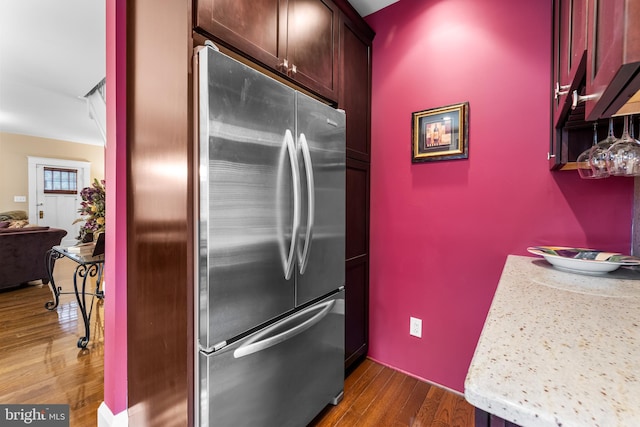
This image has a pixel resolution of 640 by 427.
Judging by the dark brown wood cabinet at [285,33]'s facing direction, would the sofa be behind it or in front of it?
behind

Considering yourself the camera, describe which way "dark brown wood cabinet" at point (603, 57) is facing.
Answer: facing to the left of the viewer

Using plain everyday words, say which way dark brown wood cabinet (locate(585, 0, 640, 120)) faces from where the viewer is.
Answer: facing to the left of the viewer

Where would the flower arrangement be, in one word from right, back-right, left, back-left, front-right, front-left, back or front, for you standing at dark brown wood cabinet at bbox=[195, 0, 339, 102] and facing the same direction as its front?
back

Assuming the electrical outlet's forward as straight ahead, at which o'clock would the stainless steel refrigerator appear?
The stainless steel refrigerator is roughly at 1 o'clock from the electrical outlet.

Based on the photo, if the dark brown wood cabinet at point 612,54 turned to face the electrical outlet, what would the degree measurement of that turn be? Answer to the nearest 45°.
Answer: approximately 45° to its right
